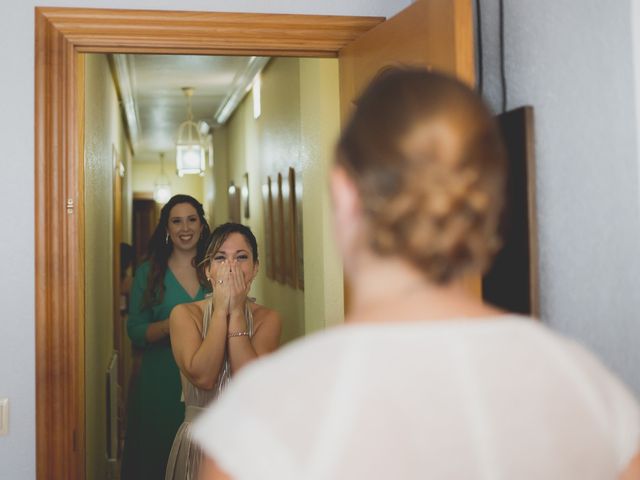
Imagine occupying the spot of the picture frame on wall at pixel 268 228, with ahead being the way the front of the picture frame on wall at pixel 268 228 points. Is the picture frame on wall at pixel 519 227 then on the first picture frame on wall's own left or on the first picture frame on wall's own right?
on the first picture frame on wall's own left

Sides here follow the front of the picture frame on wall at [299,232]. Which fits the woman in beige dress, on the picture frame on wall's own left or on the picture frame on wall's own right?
on the picture frame on wall's own left

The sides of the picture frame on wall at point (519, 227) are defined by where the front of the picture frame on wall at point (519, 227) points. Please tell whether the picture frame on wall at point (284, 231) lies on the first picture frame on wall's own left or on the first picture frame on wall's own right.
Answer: on the first picture frame on wall's own right

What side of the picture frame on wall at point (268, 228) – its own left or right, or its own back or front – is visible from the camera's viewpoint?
left

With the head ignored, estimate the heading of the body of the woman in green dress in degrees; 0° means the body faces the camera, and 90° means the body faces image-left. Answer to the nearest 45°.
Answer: approximately 315°

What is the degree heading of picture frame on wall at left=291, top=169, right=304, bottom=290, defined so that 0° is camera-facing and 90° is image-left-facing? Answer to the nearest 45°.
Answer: approximately 90°

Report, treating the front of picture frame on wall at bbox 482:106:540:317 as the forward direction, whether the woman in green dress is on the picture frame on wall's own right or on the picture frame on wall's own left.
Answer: on the picture frame on wall's own right

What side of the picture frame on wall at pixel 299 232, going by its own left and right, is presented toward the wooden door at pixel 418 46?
left

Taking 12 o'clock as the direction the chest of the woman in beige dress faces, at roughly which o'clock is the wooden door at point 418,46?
The wooden door is roughly at 11 o'clock from the woman in beige dress.
